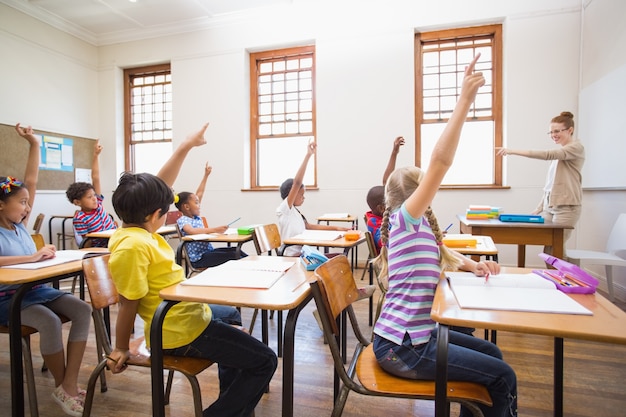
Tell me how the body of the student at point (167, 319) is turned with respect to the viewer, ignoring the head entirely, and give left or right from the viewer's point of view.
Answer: facing to the right of the viewer

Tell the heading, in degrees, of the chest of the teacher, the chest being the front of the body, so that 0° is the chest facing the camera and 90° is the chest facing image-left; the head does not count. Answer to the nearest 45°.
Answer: approximately 90°

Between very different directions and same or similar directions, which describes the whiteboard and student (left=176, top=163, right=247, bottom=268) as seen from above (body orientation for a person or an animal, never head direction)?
very different directions

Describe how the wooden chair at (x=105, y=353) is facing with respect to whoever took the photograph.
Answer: facing to the right of the viewer

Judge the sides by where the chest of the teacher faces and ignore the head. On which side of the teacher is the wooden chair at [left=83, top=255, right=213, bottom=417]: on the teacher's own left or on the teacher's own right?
on the teacher's own left

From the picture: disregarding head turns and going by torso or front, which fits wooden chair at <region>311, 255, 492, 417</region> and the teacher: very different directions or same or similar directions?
very different directions

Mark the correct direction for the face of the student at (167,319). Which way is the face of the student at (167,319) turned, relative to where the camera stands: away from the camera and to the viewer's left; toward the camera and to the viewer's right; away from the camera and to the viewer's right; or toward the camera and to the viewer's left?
away from the camera and to the viewer's right

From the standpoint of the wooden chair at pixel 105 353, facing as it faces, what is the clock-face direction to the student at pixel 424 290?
The student is roughly at 1 o'clock from the wooden chair.
